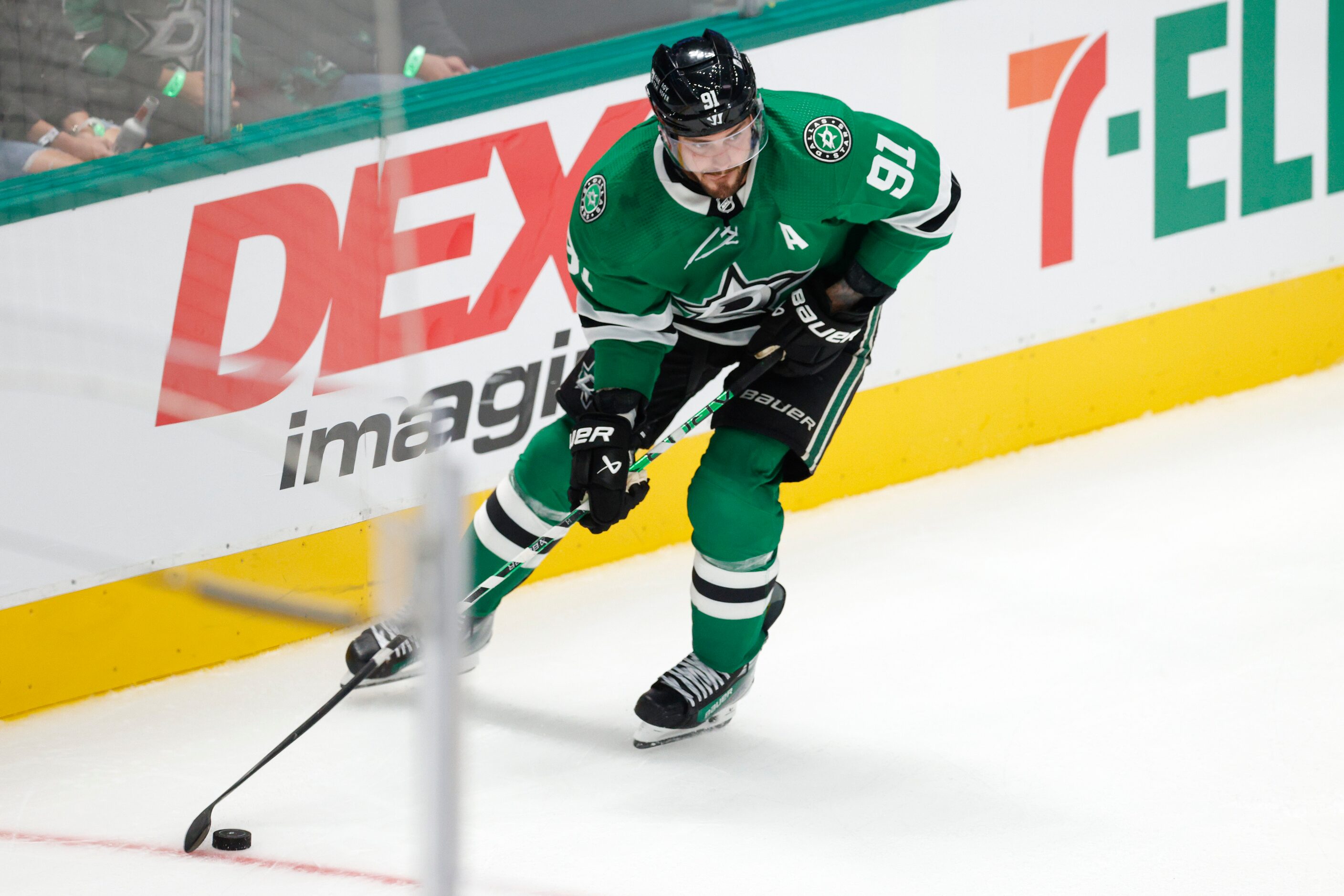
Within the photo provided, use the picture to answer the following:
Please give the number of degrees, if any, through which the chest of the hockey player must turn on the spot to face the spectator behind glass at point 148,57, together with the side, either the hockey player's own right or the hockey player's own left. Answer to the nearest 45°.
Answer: approximately 90° to the hockey player's own right

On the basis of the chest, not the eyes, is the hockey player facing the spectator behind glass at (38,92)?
no

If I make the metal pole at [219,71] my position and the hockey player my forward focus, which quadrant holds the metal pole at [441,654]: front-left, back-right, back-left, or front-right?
front-right

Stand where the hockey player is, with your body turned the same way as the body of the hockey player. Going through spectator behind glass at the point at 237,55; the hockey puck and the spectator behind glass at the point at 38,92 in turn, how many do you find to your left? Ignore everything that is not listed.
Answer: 0

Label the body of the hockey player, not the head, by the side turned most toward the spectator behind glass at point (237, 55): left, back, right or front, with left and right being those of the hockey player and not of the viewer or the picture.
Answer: right

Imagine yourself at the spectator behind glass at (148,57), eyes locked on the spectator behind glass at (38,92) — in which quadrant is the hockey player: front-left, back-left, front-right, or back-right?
back-left

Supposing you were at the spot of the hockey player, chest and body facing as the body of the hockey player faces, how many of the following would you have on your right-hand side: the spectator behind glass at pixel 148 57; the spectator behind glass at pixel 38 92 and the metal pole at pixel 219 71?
3

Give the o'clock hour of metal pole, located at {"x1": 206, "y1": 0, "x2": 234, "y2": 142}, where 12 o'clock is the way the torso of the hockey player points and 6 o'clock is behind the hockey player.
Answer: The metal pole is roughly at 3 o'clock from the hockey player.

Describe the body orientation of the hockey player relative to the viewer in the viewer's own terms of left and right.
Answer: facing the viewer
